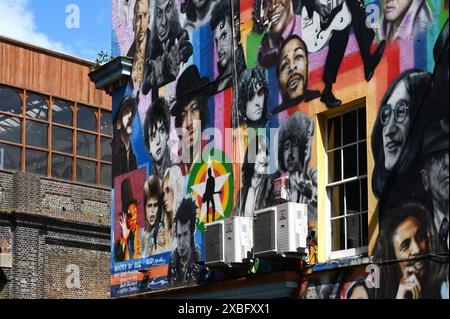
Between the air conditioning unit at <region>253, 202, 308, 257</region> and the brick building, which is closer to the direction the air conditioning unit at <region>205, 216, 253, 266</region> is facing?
the air conditioning unit

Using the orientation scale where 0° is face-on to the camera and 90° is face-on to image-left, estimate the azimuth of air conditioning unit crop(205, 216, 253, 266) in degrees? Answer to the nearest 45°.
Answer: approximately 45°

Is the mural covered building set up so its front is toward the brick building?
no

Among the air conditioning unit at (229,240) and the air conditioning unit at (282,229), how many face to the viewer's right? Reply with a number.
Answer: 0

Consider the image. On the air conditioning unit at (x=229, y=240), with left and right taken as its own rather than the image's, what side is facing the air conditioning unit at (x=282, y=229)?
left

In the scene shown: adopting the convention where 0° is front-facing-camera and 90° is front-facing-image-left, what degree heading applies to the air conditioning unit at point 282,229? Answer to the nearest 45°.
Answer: approximately 45°

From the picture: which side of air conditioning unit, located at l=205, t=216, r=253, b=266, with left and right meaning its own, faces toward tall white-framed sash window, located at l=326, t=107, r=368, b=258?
left

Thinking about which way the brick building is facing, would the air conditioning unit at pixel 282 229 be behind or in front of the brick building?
in front

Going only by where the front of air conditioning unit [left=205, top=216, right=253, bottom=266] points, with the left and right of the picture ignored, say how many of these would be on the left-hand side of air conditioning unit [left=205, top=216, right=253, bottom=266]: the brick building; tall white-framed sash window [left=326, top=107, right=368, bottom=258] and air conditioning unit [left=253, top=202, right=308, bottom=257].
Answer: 2

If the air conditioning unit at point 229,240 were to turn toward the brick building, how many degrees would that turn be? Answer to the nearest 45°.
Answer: approximately 135° to its right

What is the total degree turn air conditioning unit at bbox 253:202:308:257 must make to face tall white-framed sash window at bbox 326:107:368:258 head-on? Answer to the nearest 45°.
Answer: approximately 135° to its left
